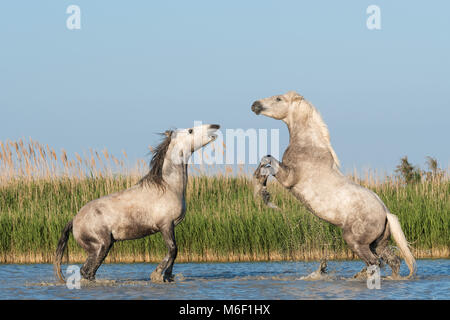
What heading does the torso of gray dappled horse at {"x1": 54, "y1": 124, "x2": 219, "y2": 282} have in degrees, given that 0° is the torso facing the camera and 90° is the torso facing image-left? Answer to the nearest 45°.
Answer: approximately 270°

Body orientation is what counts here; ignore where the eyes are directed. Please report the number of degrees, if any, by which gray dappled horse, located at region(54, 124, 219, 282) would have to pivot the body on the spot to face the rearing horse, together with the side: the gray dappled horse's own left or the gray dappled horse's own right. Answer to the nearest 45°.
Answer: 0° — it already faces it
